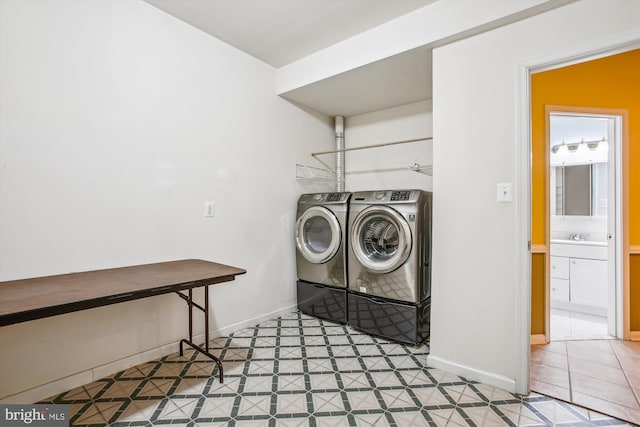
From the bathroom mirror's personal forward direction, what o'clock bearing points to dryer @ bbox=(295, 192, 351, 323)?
The dryer is roughly at 1 o'clock from the bathroom mirror.

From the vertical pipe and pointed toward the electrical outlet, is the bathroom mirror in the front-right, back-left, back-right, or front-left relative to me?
back-left

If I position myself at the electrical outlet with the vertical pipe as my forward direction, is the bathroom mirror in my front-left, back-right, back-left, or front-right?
front-right

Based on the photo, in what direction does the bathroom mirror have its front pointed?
toward the camera

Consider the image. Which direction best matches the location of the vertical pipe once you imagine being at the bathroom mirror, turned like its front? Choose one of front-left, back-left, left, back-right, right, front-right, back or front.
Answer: front-right

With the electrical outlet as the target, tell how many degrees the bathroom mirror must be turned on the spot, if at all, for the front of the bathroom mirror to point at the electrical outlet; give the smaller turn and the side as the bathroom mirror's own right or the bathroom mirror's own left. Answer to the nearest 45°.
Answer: approximately 45° to the bathroom mirror's own right

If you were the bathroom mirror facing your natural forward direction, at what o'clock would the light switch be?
The light switch is roughly at 12 o'clock from the bathroom mirror.

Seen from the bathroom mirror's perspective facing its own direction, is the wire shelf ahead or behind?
ahead
